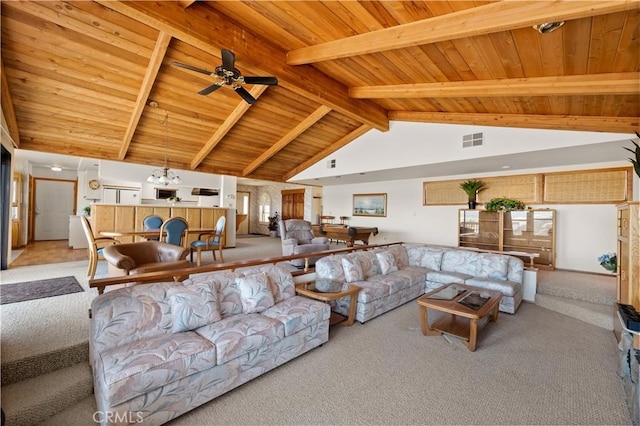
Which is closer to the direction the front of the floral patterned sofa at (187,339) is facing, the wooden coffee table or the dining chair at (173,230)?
the wooden coffee table

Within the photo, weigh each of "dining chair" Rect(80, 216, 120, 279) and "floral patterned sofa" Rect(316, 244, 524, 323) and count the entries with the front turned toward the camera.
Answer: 1

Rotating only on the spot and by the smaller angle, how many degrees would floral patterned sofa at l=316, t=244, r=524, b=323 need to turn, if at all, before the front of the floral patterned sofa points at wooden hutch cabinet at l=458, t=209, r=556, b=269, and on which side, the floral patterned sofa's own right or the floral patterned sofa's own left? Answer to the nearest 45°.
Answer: approximately 135° to the floral patterned sofa's own left

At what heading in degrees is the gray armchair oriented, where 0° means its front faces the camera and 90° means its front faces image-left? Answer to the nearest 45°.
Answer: approximately 315°

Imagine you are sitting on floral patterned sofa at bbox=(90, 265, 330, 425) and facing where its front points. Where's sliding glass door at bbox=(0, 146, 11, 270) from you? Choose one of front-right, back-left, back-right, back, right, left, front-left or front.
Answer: back

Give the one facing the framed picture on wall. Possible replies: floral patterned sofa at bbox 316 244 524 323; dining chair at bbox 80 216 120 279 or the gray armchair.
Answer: the dining chair

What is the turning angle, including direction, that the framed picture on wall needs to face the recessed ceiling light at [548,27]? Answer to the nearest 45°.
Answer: approximately 45° to its left

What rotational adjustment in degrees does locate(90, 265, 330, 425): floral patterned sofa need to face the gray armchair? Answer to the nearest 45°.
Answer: approximately 90° to its left

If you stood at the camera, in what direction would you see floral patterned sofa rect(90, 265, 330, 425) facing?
facing the viewer and to the right of the viewer

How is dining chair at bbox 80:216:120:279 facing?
to the viewer's right

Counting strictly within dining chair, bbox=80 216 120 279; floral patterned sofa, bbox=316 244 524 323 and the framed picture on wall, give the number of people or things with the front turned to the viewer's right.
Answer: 1

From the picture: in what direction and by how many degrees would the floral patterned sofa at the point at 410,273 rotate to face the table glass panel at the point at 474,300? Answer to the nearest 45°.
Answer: approximately 45° to its left

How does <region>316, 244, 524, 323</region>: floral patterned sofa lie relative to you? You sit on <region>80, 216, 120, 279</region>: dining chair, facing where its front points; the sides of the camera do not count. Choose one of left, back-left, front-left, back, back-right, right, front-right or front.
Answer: front-right

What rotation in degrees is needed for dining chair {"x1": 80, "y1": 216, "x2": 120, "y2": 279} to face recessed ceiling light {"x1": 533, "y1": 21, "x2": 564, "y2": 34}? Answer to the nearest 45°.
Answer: approximately 45° to its right

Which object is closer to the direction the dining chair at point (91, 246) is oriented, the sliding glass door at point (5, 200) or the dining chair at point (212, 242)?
the dining chair

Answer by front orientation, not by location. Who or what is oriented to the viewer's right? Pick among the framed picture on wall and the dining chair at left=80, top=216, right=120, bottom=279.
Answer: the dining chair
